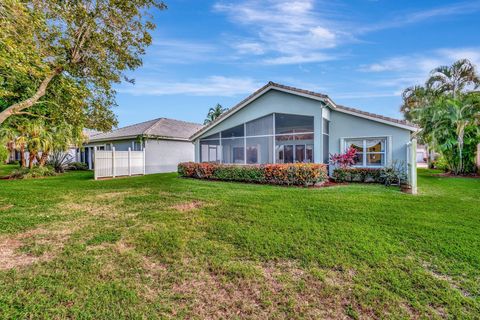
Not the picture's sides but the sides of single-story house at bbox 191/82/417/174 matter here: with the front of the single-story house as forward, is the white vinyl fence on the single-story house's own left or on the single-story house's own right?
on the single-story house's own left

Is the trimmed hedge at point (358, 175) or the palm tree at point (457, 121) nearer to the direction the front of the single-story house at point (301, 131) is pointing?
the palm tree

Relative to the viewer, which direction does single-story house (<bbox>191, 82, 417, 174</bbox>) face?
away from the camera

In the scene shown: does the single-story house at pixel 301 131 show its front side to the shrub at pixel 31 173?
no

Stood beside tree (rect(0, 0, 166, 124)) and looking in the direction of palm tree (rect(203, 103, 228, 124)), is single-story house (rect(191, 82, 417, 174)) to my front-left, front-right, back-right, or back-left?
front-right

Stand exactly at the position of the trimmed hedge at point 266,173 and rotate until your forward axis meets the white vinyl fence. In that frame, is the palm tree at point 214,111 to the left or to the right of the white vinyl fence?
right

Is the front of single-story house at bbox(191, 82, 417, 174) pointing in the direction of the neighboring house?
no

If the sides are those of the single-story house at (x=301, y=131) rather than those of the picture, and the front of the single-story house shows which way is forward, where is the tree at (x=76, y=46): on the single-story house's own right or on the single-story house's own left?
on the single-story house's own left

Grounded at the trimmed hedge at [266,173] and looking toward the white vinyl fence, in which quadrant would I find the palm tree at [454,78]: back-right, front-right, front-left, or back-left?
back-right

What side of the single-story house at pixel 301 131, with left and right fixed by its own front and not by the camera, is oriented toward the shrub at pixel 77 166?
left
